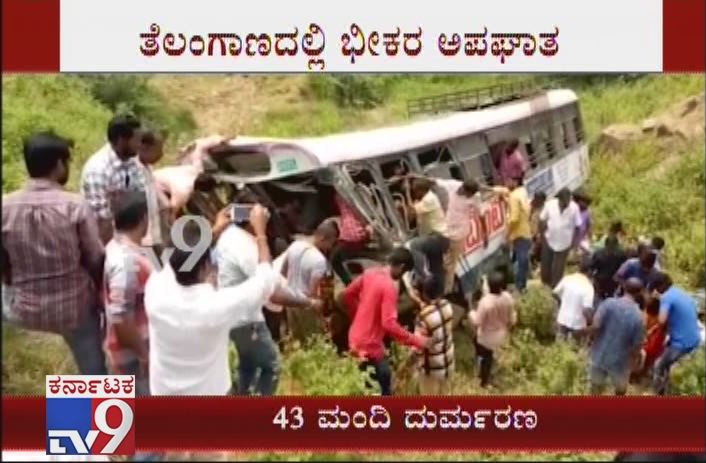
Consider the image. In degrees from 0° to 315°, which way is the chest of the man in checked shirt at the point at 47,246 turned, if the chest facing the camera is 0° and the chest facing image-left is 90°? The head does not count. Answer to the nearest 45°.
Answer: approximately 225°

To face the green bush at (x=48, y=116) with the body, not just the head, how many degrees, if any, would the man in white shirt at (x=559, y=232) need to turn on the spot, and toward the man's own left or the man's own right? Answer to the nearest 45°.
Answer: approximately 90° to the man's own right

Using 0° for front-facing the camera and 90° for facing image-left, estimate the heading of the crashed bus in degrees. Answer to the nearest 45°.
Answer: approximately 45°

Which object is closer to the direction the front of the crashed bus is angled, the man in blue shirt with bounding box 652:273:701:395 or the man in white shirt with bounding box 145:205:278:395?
the man in white shirt

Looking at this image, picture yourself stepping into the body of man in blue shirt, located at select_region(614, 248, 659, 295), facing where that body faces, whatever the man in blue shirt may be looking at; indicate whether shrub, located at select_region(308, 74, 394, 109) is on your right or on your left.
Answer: on your right

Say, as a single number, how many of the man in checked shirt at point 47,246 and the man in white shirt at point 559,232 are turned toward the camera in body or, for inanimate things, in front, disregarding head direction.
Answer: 1

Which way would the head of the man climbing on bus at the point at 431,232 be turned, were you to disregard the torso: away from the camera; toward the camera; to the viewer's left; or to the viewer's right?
away from the camera
